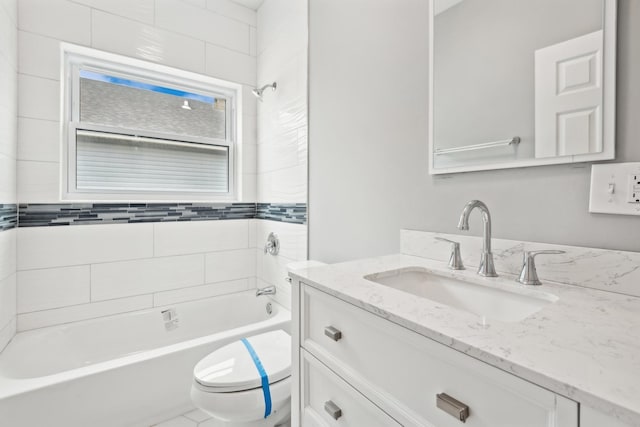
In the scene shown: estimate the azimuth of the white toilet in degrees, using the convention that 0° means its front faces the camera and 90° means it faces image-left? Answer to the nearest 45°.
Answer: approximately 45°

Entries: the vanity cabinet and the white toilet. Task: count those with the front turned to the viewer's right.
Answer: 0

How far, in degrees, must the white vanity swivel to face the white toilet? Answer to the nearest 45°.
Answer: approximately 45° to its right

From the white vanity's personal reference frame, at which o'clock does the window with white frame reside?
The window with white frame is roughly at 2 o'clock from the white vanity.

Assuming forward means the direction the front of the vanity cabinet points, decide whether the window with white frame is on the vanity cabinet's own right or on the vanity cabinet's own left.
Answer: on the vanity cabinet's own right

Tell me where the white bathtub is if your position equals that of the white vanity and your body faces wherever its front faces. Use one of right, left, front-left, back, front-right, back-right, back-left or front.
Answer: front-right

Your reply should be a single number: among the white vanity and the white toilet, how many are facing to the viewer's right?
0

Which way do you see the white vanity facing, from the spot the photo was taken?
facing the viewer and to the left of the viewer
